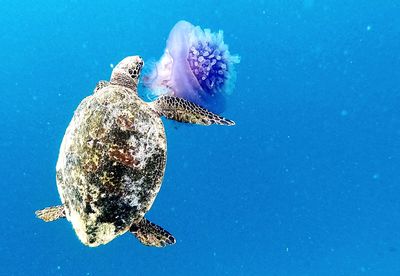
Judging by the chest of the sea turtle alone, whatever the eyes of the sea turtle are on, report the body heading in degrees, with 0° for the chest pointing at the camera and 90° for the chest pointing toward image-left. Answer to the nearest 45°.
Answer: approximately 180°
